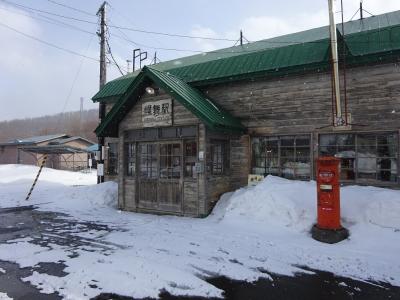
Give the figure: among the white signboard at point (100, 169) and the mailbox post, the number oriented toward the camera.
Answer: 2

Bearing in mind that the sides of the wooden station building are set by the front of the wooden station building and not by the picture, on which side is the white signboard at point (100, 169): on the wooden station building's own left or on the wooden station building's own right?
on the wooden station building's own right

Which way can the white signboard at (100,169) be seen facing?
toward the camera

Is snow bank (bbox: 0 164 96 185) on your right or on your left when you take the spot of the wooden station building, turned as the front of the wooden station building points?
on your right

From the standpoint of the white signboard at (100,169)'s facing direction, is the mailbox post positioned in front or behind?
in front

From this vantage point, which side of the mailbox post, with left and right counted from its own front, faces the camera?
front

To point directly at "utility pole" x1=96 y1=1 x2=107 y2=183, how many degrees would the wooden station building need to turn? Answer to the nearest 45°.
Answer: approximately 90° to its right
